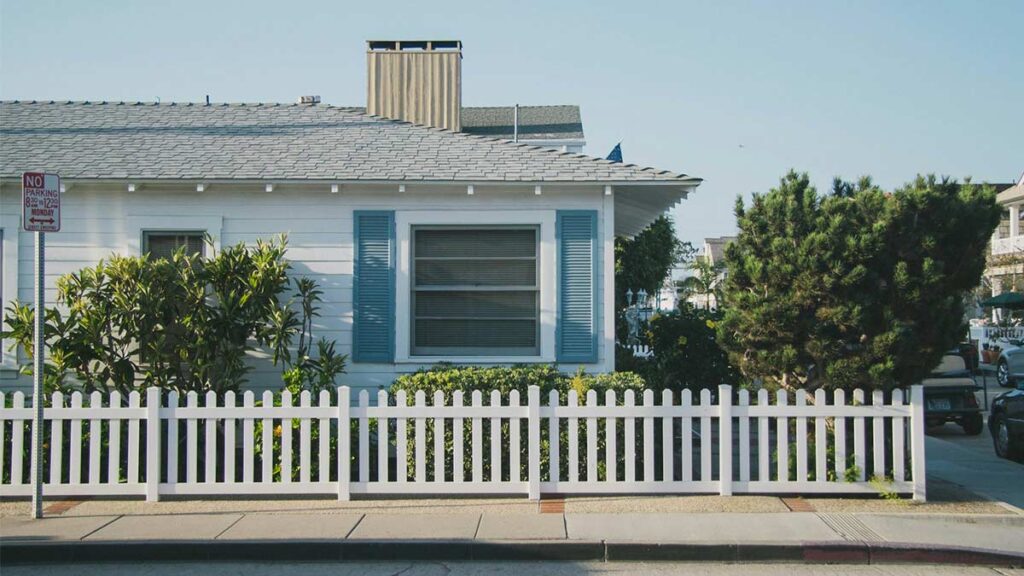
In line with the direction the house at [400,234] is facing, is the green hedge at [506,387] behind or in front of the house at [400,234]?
in front

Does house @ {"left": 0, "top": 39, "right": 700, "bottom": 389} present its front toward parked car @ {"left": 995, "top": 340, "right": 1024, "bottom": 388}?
no

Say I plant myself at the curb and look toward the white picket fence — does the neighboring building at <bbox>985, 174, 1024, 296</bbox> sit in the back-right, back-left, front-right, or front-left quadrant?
front-right

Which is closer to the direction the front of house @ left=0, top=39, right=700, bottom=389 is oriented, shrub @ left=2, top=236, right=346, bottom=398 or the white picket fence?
the white picket fence

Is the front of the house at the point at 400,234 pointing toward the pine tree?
no

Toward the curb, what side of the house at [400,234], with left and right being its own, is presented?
front

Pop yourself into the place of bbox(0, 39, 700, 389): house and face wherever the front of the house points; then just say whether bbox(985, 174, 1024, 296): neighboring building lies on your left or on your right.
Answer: on your left

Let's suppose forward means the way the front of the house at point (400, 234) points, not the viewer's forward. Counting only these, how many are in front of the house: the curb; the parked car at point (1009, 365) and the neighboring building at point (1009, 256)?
1

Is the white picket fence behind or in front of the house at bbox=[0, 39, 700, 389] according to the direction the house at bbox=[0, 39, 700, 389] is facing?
in front

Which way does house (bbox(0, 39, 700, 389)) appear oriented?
toward the camera

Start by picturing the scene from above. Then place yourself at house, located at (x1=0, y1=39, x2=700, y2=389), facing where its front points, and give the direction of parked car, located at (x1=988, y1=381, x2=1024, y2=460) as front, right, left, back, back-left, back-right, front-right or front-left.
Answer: left

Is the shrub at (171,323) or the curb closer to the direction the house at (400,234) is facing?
the curb

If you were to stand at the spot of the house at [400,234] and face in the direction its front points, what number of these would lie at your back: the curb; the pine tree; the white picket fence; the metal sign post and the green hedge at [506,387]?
0

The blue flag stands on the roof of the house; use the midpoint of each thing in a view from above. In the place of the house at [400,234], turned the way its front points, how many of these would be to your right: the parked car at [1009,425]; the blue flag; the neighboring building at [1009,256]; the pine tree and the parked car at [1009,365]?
0

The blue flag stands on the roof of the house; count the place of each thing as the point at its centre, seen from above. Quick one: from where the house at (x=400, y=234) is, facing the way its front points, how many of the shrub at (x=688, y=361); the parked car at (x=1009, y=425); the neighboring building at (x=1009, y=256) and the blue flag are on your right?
0
